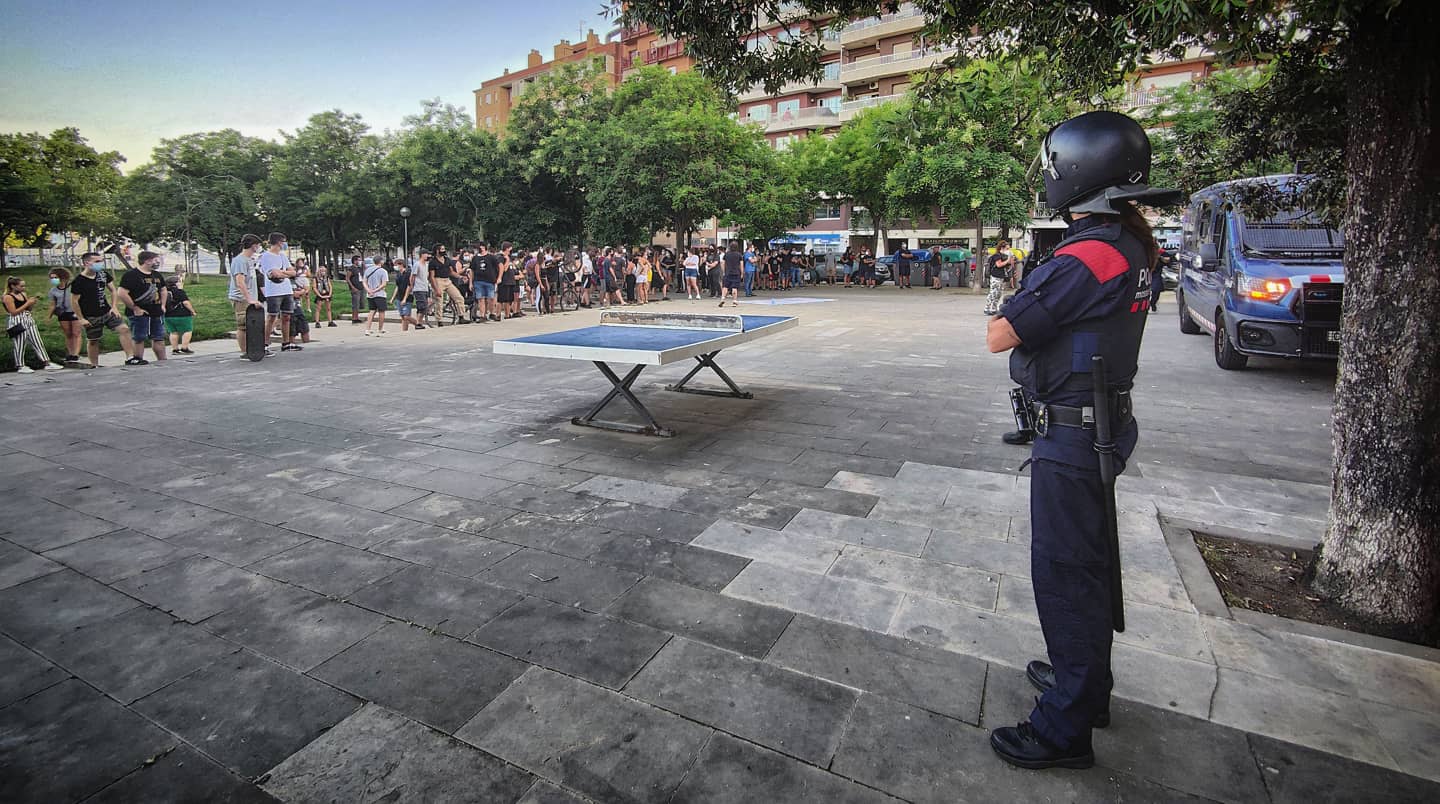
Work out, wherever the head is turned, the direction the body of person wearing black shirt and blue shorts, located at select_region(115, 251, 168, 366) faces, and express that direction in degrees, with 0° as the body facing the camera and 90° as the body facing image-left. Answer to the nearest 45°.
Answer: approximately 315°

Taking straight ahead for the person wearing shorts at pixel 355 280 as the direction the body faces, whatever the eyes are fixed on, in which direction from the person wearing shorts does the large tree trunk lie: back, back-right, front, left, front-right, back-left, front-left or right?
front-right

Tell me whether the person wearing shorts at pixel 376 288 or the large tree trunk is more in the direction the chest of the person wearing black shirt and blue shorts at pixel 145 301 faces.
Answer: the large tree trunk

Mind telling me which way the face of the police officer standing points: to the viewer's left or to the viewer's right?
to the viewer's left

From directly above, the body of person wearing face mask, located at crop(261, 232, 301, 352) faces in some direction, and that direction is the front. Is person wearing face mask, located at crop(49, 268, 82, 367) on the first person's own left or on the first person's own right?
on the first person's own right
